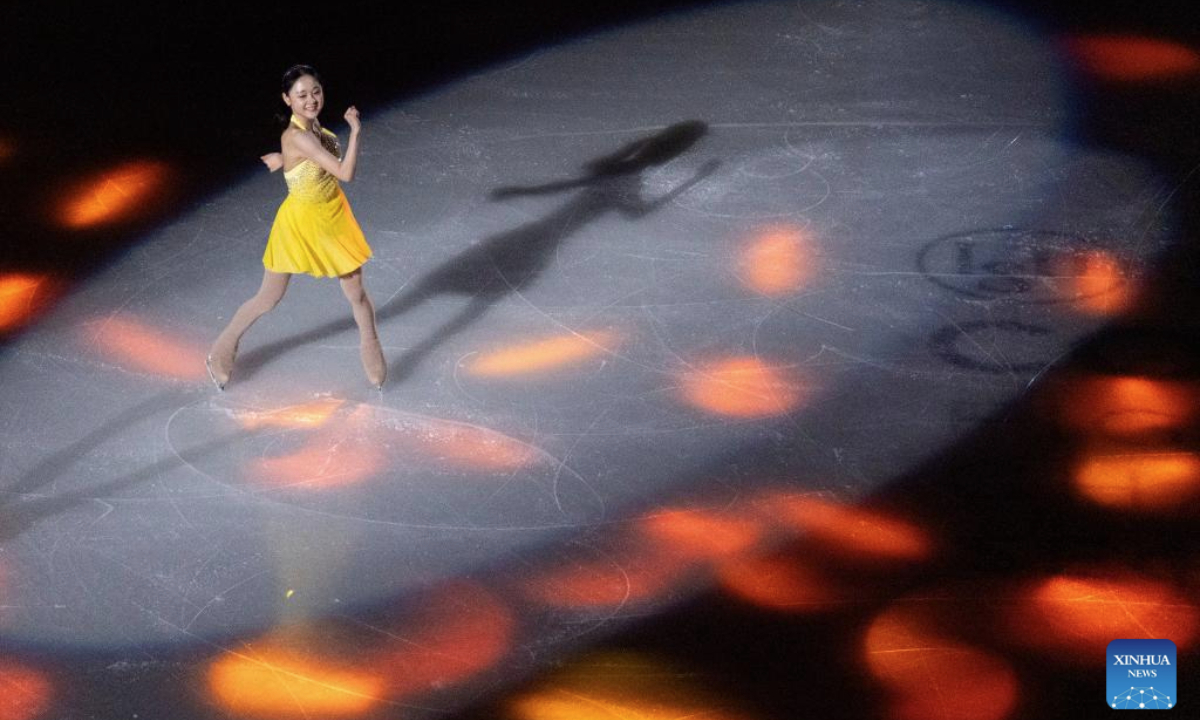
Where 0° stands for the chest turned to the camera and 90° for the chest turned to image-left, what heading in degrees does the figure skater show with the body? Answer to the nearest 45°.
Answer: approximately 315°
